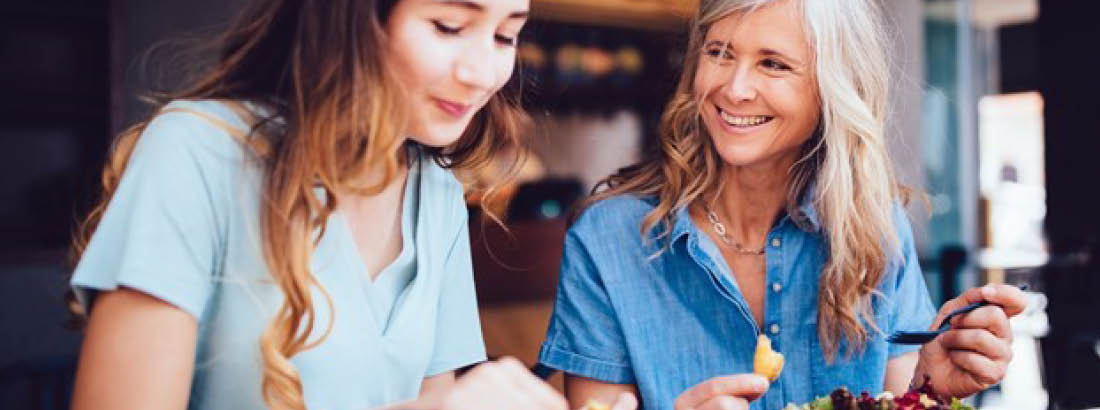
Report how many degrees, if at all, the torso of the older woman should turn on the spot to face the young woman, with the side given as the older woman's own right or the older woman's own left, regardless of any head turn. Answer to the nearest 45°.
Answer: approximately 45° to the older woman's own right

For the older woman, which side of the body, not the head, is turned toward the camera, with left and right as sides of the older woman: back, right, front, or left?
front

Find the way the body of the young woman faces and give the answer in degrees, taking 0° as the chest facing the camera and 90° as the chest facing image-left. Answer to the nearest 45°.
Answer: approximately 315°

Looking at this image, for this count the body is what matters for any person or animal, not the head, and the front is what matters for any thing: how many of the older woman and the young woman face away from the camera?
0

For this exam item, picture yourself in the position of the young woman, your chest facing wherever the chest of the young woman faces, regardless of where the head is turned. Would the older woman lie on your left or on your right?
on your left

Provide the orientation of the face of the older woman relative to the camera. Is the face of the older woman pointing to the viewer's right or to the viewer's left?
to the viewer's left
